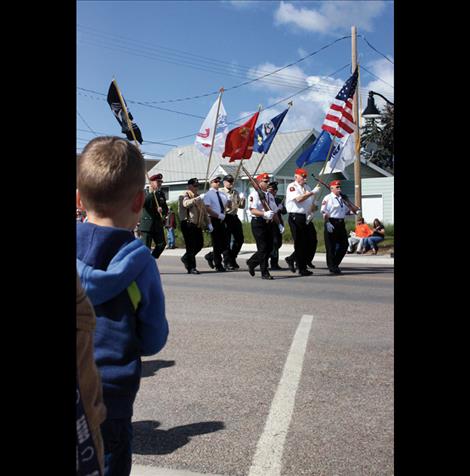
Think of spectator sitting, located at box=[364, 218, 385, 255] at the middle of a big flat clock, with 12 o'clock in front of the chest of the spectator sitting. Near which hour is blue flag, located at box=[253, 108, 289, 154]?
The blue flag is roughly at 12 o'clock from the spectator sitting.

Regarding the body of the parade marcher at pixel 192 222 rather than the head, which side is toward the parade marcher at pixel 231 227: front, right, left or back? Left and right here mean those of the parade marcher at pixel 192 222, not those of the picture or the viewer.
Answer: left

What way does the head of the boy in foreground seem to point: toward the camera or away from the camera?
away from the camera

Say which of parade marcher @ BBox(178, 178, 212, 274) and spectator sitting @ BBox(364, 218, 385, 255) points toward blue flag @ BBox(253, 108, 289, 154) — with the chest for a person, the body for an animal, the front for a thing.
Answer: the spectator sitting

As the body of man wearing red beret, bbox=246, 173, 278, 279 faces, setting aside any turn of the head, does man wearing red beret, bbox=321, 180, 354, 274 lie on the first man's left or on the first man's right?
on the first man's left

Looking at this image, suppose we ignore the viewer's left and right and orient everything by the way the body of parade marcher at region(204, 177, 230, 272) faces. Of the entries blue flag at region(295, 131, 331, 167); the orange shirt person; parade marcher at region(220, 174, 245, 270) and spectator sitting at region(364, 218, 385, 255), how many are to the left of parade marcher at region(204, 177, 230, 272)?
4

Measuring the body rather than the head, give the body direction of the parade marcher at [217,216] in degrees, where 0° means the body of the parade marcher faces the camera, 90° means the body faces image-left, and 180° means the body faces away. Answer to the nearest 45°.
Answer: approximately 315°

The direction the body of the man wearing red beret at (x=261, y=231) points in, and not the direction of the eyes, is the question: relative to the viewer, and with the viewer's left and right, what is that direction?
facing the viewer and to the right of the viewer

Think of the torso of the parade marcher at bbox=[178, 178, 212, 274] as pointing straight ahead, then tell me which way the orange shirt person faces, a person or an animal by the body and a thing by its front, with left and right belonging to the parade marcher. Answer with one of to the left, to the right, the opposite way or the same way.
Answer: to the right

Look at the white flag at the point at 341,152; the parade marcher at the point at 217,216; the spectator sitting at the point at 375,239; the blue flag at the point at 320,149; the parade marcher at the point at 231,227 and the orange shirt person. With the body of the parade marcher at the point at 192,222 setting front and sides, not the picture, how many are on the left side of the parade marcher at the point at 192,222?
6

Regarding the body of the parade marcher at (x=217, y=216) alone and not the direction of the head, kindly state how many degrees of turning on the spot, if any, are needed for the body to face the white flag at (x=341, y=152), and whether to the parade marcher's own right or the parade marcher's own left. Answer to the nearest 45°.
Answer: approximately 90° to the parade marcher's own left

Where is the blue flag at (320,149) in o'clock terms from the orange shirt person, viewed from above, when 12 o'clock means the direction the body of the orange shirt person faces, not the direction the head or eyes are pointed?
The blue flag is roughly at 11 o'clock from the orange shirt person.

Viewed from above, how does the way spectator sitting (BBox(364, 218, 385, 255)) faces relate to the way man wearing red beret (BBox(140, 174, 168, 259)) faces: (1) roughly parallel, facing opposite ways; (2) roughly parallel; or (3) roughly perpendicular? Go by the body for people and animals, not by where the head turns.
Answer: roughly perpendicular
